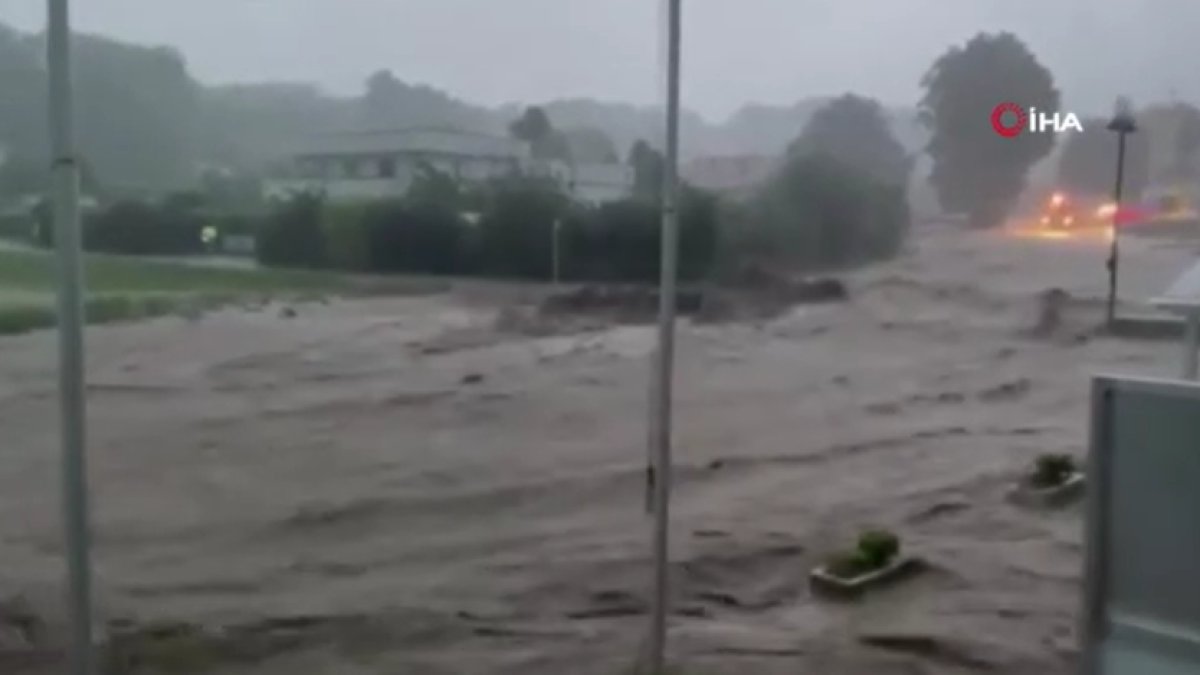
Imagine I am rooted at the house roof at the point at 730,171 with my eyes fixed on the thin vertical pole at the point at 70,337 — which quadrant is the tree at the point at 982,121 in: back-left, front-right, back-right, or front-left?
back-left

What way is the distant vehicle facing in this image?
toward the camera

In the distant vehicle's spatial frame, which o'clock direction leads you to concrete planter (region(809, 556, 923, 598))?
The concrete planter is roughly at 1 o'clock from the distant vehicle.

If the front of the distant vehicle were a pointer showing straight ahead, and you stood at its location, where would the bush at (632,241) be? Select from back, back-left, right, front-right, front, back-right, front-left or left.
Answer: front-right

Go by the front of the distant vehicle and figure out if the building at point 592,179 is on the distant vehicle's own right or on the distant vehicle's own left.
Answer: on the distant vehicle's own right

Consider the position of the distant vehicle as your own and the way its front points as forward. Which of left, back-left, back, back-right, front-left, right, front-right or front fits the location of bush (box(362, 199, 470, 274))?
front-right

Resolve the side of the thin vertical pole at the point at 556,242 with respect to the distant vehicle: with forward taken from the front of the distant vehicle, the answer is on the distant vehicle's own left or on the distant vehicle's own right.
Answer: on the distant vehicle's own right

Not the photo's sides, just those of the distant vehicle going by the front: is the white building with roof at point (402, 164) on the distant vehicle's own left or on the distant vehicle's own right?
on the distant vehicle's own right

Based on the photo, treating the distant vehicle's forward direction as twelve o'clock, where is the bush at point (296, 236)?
The bush is roughly at 2 o'clock from the distant vehicle.

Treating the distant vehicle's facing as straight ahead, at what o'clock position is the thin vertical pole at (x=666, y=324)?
The thin vertical pole is roughly at 1 o'clock from the distant vehicle.

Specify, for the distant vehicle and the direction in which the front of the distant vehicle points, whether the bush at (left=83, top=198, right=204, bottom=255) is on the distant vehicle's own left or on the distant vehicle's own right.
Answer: on the distant vehicle's own right
